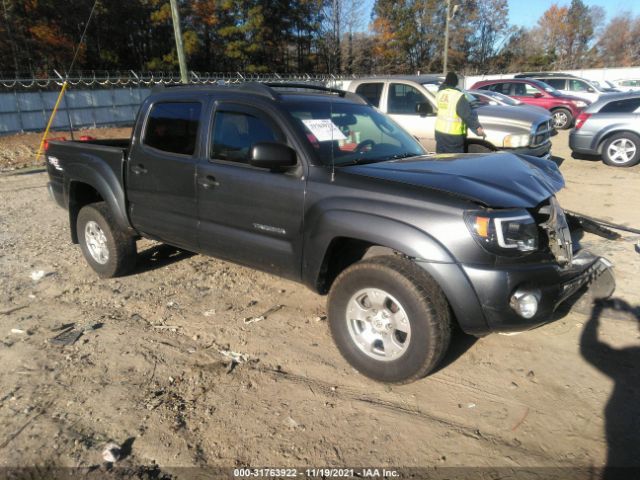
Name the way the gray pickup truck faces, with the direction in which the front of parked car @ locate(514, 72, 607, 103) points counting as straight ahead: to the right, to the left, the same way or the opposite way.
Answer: the same way

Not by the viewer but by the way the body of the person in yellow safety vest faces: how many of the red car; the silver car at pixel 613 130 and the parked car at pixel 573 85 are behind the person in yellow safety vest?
0

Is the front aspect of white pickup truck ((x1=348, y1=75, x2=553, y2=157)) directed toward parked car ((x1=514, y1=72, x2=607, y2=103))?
no

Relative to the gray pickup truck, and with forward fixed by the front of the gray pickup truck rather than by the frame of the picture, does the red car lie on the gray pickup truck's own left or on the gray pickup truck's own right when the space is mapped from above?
on the gray pickup truck's own left

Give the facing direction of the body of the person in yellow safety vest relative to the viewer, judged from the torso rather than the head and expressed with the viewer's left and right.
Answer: facing away from the viewer and to the right of the viewer

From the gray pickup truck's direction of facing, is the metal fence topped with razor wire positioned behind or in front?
behind

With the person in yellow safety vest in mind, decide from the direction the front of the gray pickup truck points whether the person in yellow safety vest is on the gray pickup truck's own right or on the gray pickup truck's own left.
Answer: on the gray pickup truck's own left

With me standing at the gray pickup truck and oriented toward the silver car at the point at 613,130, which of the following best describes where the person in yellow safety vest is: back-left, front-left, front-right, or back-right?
front-left

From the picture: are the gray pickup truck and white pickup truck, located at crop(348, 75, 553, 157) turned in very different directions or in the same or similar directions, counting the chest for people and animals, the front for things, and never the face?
same or similar directions

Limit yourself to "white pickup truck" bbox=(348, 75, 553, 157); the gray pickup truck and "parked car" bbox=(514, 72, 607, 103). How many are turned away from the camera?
0

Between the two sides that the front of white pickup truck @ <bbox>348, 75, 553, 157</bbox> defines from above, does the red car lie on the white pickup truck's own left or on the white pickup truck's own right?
on the white pickup truck's own left

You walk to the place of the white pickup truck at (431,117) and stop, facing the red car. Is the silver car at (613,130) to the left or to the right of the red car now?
right

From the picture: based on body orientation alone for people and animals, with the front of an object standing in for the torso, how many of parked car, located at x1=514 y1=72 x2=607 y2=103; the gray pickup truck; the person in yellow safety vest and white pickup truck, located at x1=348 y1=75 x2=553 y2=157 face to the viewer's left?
0

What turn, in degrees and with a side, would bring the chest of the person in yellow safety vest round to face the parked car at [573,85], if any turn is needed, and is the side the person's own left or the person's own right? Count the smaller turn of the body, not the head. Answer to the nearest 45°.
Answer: approximately 45° to the person's own left
